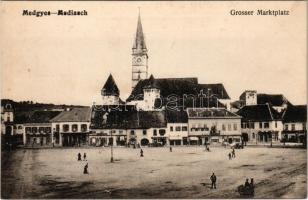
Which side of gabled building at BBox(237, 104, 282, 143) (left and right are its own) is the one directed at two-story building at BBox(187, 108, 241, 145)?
right

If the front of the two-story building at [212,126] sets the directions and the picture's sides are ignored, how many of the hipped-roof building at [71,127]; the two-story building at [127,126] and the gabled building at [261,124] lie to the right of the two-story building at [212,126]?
2

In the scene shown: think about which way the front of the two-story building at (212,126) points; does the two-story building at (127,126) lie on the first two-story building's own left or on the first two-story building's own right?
on the first two-story building's own right

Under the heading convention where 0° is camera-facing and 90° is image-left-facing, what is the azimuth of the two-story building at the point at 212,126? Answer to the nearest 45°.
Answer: approximately 0°

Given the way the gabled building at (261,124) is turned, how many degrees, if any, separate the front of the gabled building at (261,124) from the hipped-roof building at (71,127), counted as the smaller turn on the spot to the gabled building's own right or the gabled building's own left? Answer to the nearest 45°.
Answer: approximately 90° to the gabled building's own right

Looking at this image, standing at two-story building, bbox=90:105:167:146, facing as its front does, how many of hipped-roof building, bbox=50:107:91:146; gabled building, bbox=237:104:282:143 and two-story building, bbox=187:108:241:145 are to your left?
2

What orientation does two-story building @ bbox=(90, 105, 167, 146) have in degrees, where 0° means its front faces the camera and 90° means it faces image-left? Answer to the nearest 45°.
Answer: approximately 0°

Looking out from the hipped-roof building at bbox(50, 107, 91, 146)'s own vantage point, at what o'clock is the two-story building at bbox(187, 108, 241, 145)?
The two-story building is roughly at 9 o'clock from the hipped-roof building.
